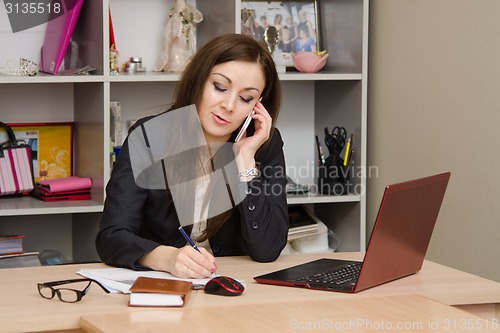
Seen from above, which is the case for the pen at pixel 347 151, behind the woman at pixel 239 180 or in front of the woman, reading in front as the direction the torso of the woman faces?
behind

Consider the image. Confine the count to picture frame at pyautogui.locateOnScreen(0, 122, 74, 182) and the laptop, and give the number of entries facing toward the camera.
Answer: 1

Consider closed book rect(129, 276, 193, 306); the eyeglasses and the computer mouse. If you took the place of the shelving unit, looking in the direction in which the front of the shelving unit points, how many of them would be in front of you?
3

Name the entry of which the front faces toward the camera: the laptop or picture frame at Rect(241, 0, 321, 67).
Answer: the picture frame

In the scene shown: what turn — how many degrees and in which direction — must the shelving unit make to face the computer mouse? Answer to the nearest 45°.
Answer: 0° — it already faces it

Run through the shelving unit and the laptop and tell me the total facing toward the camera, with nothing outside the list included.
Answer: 1

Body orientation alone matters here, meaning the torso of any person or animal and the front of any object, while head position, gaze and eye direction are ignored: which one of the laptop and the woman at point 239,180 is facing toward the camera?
the woman

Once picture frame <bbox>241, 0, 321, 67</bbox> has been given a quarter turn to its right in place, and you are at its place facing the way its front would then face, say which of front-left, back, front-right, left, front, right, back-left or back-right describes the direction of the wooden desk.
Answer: left

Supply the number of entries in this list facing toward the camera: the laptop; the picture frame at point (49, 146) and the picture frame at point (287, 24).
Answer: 2

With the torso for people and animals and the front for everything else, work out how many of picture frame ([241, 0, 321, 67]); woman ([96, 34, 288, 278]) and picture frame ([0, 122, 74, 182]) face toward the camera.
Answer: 3

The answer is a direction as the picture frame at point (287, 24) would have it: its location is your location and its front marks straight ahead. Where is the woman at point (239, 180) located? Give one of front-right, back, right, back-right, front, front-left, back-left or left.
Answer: front

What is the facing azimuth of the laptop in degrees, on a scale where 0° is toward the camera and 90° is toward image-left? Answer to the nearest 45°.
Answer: approximately 135°

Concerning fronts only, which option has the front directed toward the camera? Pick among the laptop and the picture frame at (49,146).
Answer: the picture frame

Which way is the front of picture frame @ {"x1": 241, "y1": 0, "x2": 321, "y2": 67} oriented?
toward the camera
